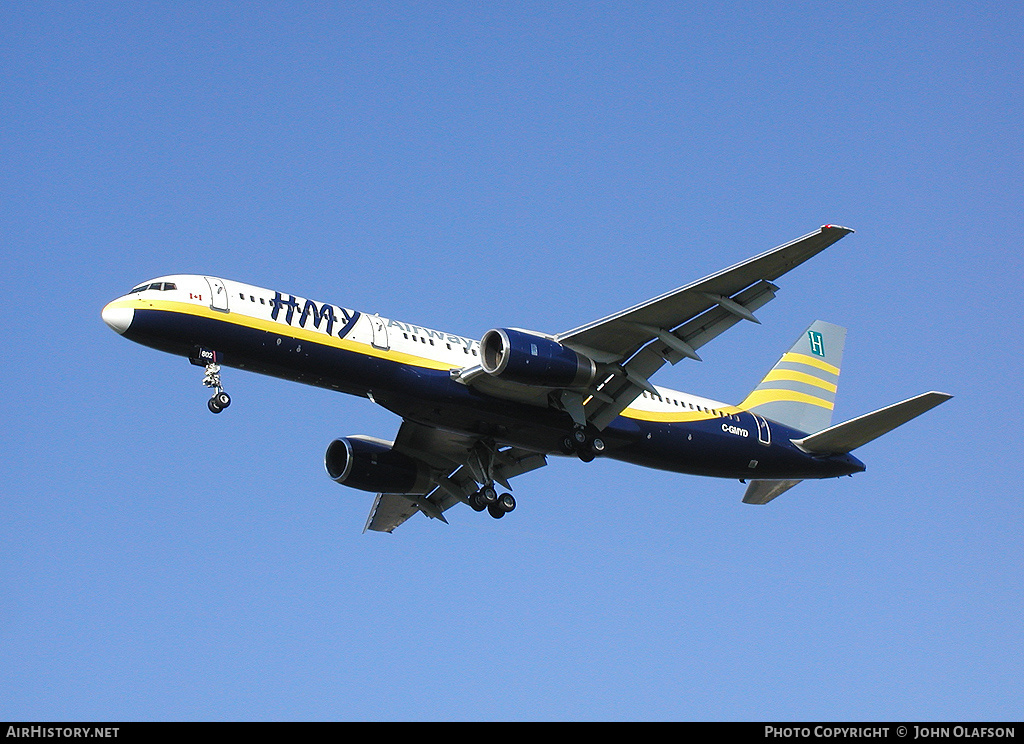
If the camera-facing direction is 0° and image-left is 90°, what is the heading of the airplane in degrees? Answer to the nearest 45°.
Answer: approximately 45°
